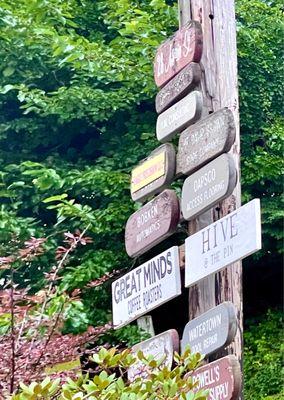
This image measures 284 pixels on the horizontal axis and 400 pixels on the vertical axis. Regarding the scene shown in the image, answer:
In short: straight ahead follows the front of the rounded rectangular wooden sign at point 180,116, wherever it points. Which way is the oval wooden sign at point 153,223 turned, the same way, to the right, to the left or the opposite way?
the same way

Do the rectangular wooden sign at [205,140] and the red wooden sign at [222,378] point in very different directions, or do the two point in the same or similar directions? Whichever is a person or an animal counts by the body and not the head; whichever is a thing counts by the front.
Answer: same or similar directions

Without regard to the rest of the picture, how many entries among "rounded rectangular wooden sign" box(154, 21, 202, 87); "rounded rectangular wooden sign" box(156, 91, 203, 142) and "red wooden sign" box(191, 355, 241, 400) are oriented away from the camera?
0

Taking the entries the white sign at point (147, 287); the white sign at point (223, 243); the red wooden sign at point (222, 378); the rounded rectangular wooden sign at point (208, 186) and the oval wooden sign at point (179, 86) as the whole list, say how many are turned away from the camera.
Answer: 0

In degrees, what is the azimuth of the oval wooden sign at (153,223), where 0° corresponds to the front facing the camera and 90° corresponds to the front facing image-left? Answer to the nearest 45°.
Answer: approximately 45°

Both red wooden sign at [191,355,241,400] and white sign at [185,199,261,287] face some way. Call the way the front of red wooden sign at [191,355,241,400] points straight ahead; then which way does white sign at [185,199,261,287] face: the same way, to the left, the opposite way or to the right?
the same way

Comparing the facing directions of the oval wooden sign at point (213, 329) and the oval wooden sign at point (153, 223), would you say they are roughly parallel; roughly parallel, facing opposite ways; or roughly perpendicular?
roughly parallel

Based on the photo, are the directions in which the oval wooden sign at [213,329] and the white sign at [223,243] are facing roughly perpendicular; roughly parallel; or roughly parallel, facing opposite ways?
roughly parallel

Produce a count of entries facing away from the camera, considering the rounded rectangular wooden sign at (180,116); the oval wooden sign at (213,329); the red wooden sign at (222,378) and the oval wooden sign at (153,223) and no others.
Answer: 0

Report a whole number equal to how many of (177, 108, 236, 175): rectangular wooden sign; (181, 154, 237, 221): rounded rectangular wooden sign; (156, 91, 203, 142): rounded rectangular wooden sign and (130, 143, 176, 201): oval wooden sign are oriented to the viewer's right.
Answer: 0
